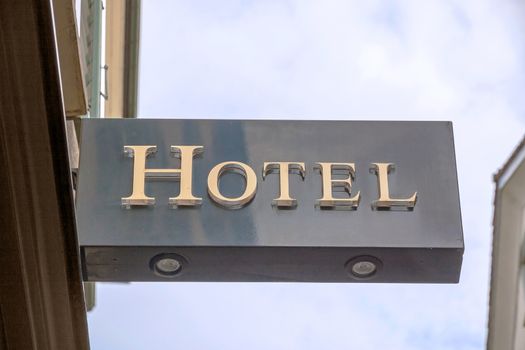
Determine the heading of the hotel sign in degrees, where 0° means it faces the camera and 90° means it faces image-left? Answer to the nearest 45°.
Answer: approximately 0°
